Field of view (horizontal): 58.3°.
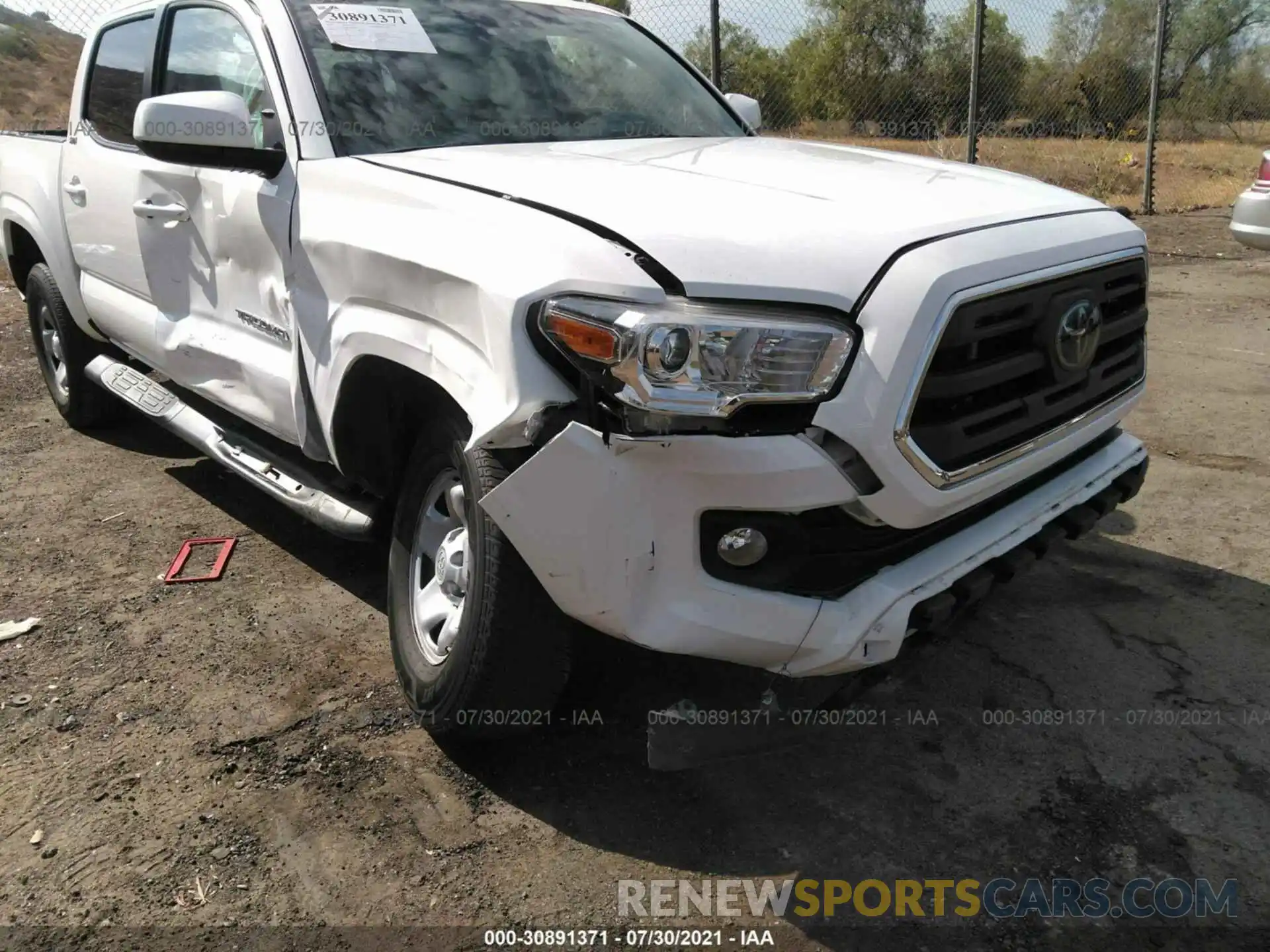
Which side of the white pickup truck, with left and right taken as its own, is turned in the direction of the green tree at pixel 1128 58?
left

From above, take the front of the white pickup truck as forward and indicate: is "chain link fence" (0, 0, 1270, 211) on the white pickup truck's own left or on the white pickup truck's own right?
on the white pickup truck's own left

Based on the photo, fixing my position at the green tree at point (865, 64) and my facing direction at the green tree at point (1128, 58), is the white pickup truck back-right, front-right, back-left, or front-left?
back-right

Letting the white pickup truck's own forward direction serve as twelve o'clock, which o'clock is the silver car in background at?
The silver car in background is roughly at 9 o'clock from the white pickup truck.

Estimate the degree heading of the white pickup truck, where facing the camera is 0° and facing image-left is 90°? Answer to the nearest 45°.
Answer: approximately 315°

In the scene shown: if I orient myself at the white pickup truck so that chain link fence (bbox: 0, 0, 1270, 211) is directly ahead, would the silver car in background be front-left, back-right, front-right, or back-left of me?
front-right

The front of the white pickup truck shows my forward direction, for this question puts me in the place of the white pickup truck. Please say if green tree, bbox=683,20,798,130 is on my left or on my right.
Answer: on my left

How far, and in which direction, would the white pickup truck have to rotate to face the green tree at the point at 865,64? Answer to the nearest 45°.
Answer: approximately 135° to its left

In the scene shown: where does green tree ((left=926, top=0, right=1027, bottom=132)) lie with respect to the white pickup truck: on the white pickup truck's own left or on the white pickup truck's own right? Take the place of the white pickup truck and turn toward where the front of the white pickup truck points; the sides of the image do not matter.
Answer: on the white pickup truck's own left
